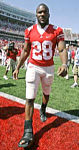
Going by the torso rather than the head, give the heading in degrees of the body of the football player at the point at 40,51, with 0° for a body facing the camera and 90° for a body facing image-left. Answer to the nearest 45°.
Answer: approximately 0°
